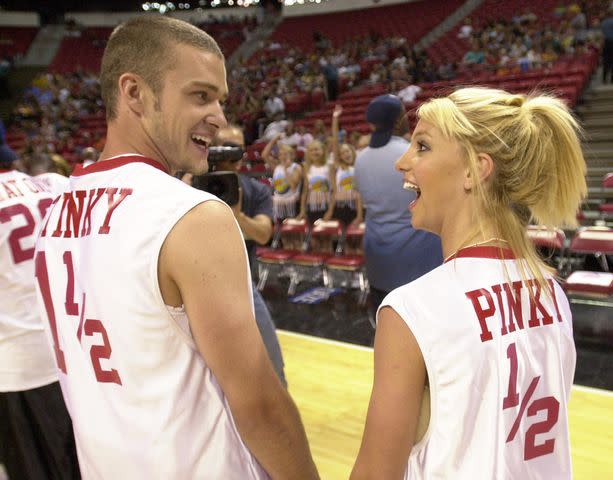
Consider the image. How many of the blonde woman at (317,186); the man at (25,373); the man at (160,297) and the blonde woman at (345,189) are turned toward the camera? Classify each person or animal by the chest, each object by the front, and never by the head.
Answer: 2

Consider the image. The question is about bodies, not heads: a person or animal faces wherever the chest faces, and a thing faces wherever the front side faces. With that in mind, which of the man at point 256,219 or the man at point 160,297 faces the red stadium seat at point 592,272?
the man at point 160,297

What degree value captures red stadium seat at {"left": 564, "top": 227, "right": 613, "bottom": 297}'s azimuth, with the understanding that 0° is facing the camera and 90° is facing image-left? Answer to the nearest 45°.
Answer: approximately 0°

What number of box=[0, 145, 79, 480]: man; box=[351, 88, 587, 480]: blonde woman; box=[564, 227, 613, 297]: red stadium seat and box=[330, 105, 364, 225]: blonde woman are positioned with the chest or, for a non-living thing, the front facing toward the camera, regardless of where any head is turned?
2

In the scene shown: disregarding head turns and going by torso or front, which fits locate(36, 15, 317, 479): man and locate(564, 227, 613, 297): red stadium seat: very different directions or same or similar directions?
very different directions

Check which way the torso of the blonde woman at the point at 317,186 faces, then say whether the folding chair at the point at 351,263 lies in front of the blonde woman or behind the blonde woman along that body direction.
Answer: in front

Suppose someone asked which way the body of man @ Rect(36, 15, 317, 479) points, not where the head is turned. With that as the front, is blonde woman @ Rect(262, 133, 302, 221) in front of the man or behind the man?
in front

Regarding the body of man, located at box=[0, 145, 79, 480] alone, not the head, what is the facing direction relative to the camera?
away from the camera
